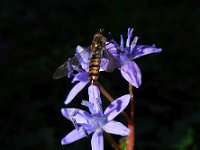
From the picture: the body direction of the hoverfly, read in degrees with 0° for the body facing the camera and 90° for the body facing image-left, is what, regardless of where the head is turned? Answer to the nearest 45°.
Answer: approximately 180°
